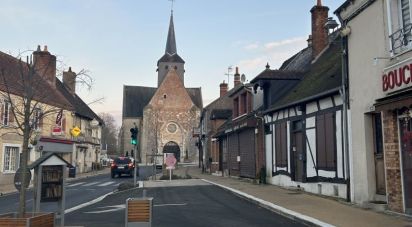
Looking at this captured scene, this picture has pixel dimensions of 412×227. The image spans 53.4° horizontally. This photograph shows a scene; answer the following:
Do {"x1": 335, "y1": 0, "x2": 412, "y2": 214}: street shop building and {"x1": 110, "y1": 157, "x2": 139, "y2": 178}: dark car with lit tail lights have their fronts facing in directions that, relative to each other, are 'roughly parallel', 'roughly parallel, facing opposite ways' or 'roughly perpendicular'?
roughly perpendicular

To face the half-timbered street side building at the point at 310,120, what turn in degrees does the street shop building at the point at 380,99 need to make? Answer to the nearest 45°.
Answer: approximately 90° to its right

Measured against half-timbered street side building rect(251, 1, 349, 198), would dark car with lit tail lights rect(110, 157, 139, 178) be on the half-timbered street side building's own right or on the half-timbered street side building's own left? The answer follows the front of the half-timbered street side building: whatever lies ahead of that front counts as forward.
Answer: on the half-timbered street side building's own right

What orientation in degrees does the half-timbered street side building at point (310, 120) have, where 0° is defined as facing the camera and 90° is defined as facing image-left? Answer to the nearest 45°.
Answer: approximately 45°

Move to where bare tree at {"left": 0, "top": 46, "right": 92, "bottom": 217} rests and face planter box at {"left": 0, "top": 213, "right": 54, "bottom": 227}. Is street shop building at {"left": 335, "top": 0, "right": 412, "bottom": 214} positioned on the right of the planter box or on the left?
left

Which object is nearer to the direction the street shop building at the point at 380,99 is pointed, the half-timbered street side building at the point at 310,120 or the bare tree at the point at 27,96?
the bare tree

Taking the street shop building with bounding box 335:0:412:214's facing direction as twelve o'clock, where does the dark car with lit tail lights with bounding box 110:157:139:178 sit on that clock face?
The dark car with lit tail lights is roughly at 3 o'clock from the street shop building.

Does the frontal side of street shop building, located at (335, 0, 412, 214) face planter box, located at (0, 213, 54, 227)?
yes

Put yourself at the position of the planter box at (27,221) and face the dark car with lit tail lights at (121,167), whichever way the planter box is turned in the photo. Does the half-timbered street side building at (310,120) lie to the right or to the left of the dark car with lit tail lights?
right
